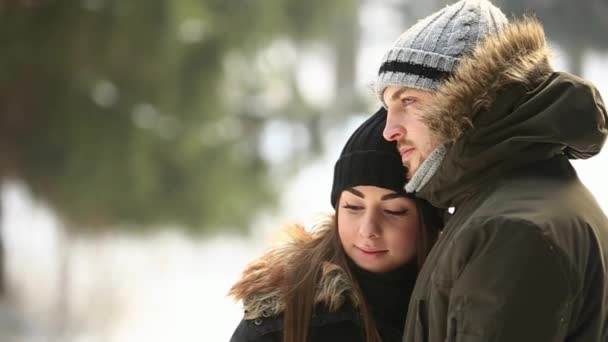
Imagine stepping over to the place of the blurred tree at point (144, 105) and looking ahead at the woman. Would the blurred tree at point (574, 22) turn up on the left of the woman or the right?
left

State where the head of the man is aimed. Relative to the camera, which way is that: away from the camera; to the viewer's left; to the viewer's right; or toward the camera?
to the viewer's left

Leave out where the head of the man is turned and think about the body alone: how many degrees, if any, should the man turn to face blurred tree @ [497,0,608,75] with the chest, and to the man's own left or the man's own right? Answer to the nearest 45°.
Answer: approximately 90° to the man's own right

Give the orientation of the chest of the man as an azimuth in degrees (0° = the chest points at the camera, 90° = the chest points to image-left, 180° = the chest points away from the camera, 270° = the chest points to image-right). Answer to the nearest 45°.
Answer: approximately 90°

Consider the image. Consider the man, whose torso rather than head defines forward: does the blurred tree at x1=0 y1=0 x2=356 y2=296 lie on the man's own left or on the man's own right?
on the man's own right
